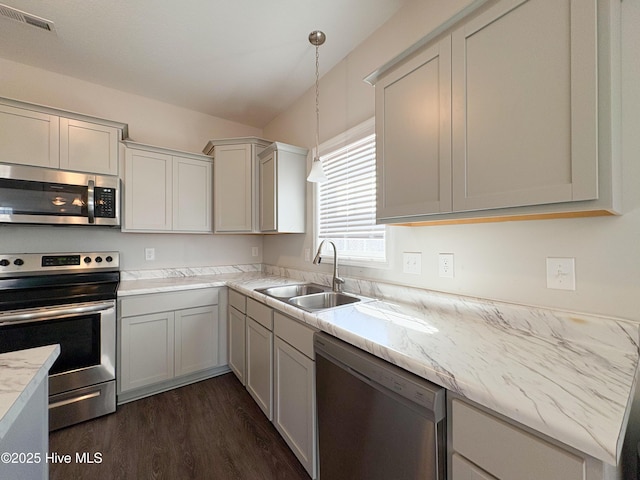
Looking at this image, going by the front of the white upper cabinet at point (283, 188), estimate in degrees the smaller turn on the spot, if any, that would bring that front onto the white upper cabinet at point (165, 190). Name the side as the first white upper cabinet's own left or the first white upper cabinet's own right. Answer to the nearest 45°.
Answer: approximately 45° to the first white upper cabinet's own right

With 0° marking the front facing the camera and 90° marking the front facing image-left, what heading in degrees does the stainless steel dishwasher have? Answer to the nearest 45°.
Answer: approximately 45°

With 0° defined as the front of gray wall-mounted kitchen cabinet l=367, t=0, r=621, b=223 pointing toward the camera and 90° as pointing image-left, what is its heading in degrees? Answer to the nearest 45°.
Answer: approximately 45°

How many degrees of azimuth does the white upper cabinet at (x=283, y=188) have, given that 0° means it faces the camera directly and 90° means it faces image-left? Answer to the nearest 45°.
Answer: approximately 45°
